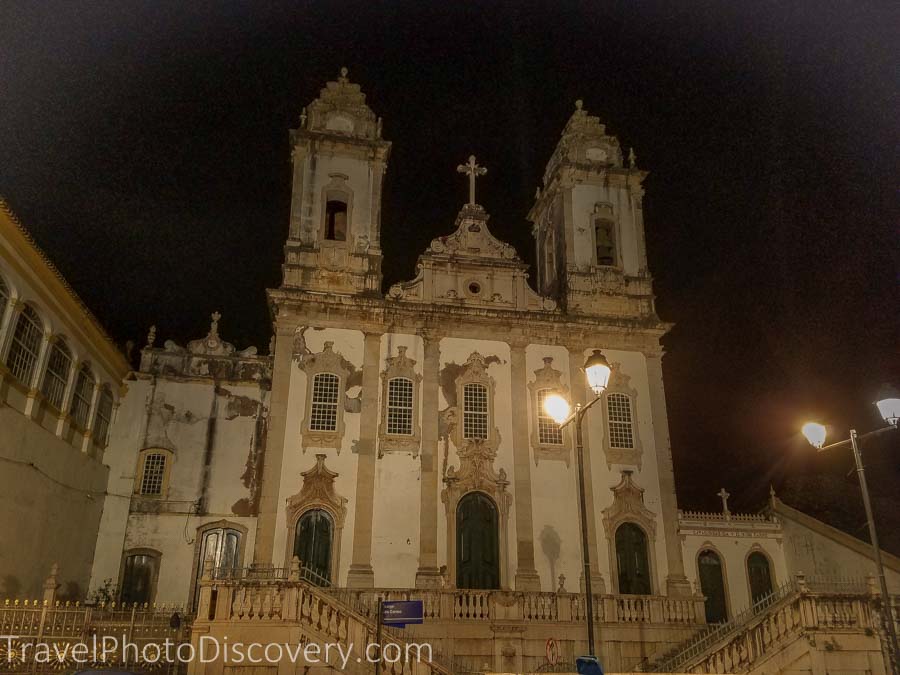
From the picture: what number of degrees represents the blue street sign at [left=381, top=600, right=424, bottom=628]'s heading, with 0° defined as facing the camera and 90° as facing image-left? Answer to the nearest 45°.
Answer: approximately 0°

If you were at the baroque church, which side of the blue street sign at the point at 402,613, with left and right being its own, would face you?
back

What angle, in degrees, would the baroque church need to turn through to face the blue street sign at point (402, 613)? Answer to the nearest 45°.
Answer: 0° — it already faces it

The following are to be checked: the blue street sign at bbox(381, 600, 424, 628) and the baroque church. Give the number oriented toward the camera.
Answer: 2

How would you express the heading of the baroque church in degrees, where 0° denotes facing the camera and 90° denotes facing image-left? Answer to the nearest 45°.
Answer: approximately 0°
